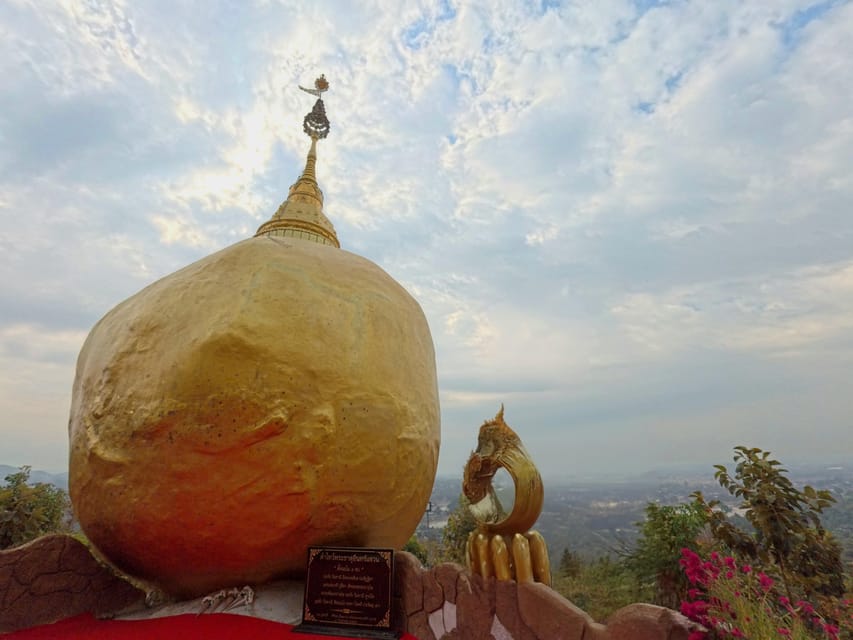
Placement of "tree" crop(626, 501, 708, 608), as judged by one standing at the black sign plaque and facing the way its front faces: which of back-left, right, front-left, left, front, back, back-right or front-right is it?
back-left

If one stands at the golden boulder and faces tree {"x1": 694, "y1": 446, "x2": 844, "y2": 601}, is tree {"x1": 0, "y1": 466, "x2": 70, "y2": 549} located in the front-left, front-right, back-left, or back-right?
back-left

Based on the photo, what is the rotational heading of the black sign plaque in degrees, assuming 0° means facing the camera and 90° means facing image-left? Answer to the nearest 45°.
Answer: approximately 0°

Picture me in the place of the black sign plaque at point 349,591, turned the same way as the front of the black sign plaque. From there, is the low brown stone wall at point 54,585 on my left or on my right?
on my right

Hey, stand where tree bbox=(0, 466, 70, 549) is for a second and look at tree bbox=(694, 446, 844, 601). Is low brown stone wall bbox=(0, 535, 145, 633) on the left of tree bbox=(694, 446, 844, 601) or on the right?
right

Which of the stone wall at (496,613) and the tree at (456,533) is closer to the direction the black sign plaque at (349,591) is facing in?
the stone wall
